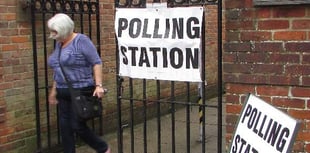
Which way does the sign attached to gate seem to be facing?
toward the camera

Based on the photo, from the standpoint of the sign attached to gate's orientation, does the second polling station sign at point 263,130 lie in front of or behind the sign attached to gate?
in front

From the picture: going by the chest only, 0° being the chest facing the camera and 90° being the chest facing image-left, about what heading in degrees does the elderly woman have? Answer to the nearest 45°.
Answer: approximately 45°

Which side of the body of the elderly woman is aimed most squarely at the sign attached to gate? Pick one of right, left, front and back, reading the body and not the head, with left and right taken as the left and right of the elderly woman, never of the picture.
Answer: left

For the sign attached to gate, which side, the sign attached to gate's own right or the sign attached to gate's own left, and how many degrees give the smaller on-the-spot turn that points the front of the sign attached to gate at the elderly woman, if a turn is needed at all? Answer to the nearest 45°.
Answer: approximately 135° to the sign attached to gate's own right

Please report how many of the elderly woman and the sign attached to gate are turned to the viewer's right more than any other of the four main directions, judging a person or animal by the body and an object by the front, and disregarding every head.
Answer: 0

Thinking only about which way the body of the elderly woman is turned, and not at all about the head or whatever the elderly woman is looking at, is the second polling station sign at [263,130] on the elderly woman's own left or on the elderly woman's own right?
on the elderly woman's own left

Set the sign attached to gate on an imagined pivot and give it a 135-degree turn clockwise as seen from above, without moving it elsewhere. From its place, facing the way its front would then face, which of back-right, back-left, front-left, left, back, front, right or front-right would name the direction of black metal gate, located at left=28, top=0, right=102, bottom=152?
front
